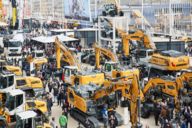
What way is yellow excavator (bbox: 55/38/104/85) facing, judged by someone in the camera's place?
facing to the left of the viewer

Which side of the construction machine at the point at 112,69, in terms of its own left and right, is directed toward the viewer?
left
